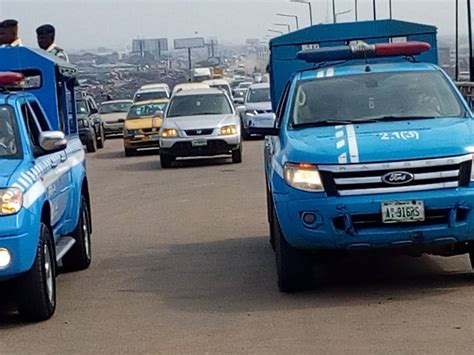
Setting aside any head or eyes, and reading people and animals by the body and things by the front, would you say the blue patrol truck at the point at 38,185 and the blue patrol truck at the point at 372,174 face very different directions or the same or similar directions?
same or similar directions

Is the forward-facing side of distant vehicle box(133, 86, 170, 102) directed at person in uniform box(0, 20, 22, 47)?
yes

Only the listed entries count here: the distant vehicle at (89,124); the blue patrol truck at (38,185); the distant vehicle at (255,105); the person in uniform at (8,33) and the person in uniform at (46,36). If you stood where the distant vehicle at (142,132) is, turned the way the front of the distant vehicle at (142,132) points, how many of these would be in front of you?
3

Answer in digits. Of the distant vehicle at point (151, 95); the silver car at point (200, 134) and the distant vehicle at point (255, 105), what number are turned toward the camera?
3

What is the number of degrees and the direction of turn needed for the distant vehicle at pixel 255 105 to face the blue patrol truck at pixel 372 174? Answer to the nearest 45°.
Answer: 0° — it already faces it

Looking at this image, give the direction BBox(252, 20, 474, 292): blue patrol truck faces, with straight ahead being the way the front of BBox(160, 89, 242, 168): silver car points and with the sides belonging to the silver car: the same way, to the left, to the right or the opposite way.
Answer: the same way

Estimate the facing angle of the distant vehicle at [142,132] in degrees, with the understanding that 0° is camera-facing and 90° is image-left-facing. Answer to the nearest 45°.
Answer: approximately 0°

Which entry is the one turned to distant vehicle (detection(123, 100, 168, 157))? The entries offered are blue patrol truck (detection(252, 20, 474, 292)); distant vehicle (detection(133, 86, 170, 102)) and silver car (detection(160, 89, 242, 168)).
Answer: distant vehicle (detection(133, 86, 170, 102))

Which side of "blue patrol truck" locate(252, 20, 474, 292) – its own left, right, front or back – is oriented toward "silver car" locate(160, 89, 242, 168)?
back

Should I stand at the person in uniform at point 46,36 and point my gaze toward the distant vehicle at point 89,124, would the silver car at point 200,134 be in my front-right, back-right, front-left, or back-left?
front-right

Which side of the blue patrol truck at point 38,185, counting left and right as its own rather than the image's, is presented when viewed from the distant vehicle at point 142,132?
back

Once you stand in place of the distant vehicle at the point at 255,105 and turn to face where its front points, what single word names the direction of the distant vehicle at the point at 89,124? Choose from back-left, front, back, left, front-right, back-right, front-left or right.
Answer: right

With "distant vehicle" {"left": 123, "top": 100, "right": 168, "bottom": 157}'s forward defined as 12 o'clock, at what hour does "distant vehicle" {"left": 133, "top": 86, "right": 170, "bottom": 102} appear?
"distant vehicle" {"left": 133, "top": 86, "right": 170, "bottom": 102} is roughly at 6 o'clock from "distant vehicle" {"left": 123, "top": 100, "right": 168, "bottom": 157}.

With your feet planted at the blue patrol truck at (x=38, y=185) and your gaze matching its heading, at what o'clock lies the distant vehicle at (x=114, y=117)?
The distant vehicle is roughly at 6 o'clock from the blue patrol truck.

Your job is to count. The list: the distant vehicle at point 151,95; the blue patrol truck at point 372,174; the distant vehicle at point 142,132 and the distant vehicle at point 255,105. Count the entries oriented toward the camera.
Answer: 4

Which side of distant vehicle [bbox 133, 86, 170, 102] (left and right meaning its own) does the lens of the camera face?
front

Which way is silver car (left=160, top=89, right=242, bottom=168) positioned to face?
toward the camera
